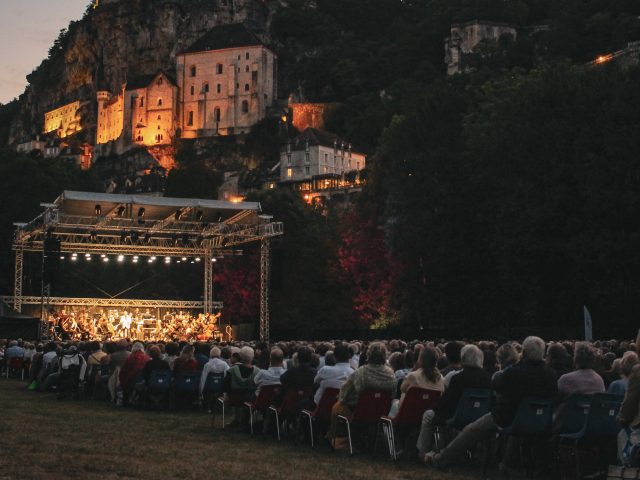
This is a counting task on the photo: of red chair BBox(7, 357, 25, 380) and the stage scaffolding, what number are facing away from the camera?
1

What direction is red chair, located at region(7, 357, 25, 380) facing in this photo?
away from the camera

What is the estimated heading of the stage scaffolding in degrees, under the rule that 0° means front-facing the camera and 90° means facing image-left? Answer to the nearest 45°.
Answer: approximately 315°

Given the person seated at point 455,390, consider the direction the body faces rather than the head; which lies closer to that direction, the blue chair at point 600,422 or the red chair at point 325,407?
the red chair

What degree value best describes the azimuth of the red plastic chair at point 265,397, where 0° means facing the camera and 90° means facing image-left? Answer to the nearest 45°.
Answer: approximately 135°

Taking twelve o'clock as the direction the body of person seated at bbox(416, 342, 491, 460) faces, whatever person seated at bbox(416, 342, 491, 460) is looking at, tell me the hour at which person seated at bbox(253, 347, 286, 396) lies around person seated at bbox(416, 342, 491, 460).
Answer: person seated at bbox(253, 347, 286, 396) is roughly at 12 o'clock from person seated at bbox(416, 342, 491, 460).

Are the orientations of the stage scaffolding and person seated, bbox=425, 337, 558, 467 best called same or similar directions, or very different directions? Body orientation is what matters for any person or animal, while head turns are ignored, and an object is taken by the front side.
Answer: very different directions

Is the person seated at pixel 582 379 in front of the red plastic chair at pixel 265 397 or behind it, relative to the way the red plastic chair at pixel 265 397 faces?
behind

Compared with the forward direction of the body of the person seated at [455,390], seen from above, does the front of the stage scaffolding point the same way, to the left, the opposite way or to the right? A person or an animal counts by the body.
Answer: the opposite way

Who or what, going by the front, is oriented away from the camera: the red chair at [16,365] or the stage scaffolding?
the red chair
